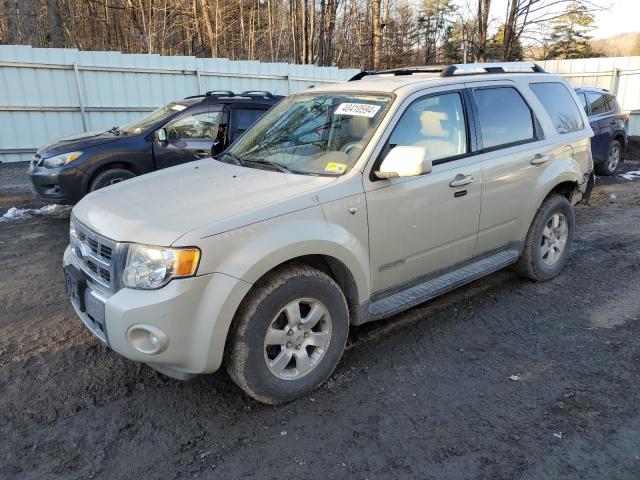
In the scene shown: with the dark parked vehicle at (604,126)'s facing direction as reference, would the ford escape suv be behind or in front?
in front

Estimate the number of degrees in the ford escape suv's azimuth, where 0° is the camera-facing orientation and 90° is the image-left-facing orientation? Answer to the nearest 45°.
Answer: approximately 45°

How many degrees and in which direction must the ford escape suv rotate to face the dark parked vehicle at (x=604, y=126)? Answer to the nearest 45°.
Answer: approximately 180°

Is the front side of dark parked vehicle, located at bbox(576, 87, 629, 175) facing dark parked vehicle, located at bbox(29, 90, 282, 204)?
yes

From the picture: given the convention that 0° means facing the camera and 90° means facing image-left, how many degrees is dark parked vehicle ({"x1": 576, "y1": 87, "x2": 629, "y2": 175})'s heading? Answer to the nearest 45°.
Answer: approximately 45°

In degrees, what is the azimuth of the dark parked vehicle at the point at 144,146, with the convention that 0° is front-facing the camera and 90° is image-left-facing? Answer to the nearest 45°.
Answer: approximately 45°

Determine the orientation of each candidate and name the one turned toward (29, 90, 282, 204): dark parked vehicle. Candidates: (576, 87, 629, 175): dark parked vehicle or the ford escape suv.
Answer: (576, 87, 629, 175): dark parked vehicle
